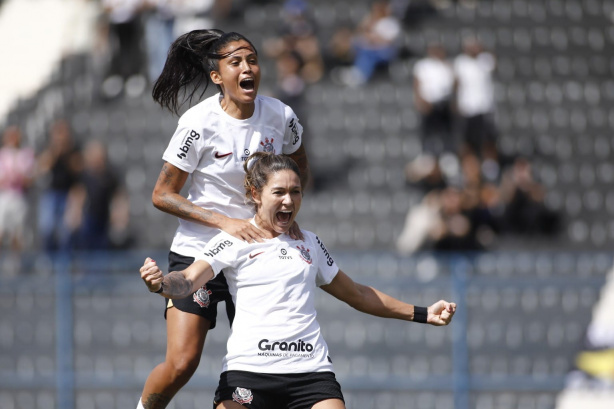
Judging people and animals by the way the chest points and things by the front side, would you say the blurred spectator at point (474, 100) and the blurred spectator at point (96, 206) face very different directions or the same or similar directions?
same or similar directions

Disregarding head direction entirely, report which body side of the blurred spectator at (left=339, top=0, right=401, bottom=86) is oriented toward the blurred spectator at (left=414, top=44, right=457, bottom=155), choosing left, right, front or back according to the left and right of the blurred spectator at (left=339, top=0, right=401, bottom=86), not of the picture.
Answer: left

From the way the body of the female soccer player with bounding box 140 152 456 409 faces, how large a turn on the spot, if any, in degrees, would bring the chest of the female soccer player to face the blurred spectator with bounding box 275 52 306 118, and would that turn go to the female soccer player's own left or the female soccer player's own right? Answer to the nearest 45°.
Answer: approximately 180°

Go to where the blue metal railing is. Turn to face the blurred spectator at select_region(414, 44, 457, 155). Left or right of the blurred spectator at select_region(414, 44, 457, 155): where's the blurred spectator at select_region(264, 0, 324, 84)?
left

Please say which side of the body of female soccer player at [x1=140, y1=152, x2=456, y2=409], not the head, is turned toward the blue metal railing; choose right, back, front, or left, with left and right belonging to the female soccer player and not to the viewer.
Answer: back

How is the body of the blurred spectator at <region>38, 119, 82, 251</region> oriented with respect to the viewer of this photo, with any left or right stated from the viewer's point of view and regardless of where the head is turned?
facing the viewer

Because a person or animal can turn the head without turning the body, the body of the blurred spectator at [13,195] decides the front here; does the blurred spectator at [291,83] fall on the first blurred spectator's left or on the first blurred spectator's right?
on the first blurred spectator's left

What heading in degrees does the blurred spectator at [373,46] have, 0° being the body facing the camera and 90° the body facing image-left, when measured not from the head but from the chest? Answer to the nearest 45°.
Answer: approximately 45°

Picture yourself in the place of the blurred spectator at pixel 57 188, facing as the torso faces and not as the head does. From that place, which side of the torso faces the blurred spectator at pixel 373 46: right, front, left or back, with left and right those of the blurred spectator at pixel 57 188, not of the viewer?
left

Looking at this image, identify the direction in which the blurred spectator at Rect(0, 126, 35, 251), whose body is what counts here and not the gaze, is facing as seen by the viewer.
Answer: toward the camera
